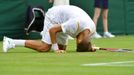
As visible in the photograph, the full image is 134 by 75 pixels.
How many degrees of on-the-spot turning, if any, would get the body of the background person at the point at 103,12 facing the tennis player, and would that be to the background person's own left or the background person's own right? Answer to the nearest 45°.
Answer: approximately 90° to the background person's own right
